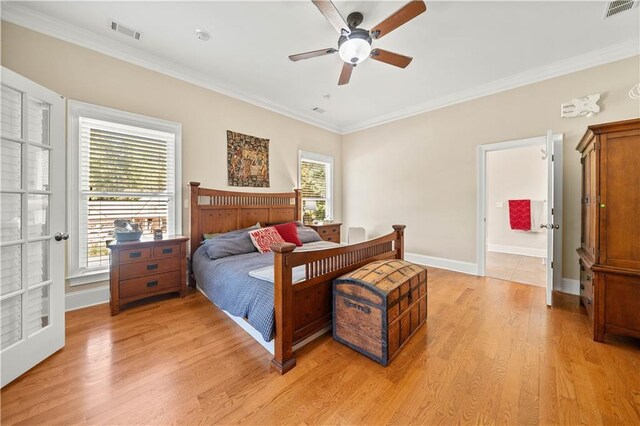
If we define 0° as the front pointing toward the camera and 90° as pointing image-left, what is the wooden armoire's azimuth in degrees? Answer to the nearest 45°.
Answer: approximately 90°

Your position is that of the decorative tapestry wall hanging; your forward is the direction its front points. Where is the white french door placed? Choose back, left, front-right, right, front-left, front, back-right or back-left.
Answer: right

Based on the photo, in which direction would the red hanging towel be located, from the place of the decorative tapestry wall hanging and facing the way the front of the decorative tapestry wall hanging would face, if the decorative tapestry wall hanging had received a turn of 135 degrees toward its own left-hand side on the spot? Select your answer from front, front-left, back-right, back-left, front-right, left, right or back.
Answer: right

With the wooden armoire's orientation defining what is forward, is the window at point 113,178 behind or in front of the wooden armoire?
in front

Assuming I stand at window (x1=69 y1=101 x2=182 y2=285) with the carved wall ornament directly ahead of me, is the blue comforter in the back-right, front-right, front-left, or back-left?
front-right

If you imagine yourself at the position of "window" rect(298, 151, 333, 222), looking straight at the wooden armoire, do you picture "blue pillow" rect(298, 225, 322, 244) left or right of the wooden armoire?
right

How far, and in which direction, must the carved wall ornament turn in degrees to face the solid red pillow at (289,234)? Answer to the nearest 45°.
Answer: approximately 45° to its right

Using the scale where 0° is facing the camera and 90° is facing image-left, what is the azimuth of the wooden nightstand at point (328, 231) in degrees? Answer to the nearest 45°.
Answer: approximately 315°

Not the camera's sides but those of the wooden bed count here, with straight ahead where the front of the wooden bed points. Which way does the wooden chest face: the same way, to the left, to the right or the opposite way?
the same way

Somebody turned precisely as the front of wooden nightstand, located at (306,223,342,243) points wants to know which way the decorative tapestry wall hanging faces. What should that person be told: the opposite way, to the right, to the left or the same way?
the same way

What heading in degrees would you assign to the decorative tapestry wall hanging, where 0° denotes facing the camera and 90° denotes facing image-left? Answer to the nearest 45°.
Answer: approximately 315°

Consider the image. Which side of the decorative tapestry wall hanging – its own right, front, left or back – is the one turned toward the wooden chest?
front

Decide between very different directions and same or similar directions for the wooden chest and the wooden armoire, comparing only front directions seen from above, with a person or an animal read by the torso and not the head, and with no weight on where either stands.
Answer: very different directions

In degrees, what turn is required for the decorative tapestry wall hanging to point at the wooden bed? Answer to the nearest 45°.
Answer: approximately 45° to its right

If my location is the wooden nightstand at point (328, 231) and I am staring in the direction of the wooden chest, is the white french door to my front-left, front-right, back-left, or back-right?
front-right

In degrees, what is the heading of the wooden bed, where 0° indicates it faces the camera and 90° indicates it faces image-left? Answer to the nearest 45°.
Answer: approximately 315°

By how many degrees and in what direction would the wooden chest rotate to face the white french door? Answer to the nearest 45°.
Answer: approximately 135° to its right
